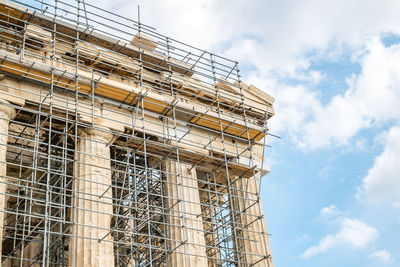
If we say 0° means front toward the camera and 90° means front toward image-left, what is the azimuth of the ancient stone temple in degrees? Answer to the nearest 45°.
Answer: approximately 315°
